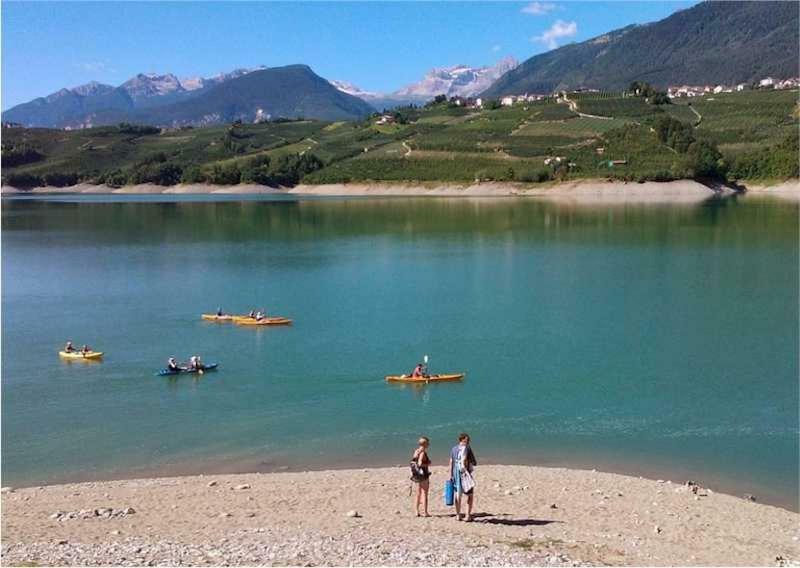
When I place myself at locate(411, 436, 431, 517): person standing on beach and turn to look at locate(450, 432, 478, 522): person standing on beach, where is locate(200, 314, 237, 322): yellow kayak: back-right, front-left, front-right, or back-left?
back-left

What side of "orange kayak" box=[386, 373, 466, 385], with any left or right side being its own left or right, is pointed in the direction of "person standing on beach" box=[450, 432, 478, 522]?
right

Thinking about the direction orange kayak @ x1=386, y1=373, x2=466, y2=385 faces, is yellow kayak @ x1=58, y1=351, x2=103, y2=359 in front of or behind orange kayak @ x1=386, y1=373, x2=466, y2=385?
behind

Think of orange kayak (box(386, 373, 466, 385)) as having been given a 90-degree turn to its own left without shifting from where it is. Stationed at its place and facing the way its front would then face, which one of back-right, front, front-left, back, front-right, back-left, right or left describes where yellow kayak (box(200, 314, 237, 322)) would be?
front-left

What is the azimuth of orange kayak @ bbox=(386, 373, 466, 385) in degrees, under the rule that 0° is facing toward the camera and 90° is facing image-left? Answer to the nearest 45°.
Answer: approximately 270°

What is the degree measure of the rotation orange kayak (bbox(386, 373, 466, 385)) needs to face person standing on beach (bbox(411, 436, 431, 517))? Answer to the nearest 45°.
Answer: approximately 90° to its right

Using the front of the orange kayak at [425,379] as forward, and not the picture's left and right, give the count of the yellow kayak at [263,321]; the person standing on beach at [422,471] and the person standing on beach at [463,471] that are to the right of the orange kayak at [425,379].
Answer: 2

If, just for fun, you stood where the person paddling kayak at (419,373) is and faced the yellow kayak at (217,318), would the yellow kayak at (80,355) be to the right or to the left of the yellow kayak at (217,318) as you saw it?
left

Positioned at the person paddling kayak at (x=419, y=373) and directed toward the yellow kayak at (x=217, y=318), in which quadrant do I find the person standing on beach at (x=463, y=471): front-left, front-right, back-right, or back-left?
back-left

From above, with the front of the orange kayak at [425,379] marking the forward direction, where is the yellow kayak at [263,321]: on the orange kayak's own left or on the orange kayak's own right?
on the orange kayak's own left

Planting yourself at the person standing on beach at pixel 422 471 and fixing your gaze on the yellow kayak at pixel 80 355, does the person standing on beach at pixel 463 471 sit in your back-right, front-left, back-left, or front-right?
back-right

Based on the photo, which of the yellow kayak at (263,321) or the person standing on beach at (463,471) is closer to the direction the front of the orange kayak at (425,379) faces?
the person standing on beach
